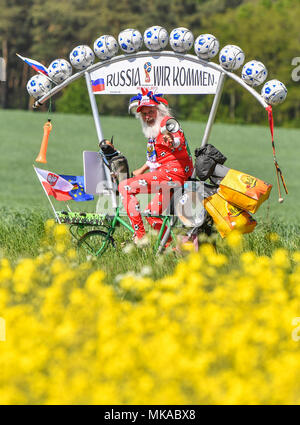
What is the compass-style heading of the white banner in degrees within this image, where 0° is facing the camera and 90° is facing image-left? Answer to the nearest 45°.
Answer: approximately 0°
